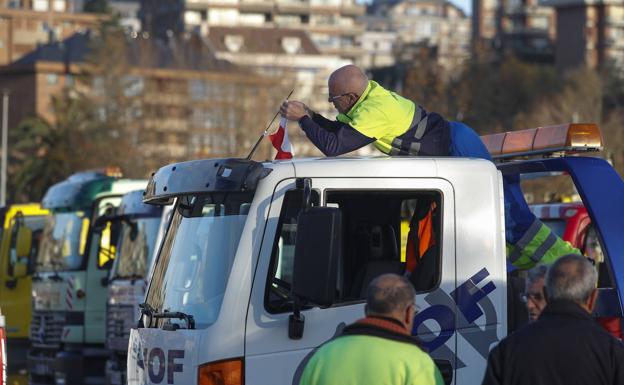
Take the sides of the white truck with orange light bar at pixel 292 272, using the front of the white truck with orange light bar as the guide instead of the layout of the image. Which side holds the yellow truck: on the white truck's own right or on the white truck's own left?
on the white truck's own right

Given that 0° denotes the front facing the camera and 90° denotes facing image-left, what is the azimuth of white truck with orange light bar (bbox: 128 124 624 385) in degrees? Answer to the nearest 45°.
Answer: approximately 45°

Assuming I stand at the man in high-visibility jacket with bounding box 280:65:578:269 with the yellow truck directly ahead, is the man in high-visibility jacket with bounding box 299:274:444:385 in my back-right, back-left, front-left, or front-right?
back-left

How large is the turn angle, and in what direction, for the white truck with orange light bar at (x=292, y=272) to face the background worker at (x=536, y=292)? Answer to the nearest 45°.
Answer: approximately 135° to its left
